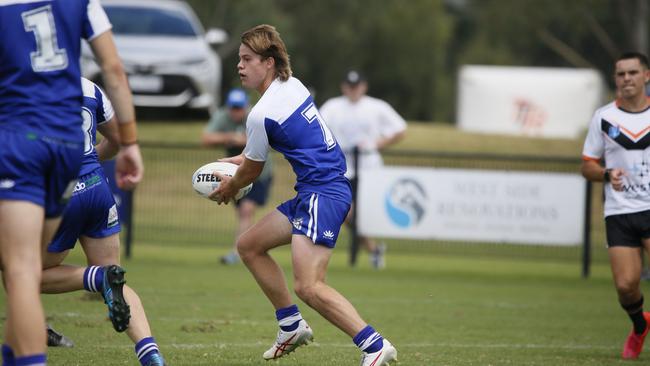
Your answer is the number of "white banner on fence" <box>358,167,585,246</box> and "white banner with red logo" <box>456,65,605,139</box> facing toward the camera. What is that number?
2

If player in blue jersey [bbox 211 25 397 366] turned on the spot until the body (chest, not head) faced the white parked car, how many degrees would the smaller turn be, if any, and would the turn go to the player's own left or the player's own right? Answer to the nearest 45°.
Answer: approximately 90° to the player's own right

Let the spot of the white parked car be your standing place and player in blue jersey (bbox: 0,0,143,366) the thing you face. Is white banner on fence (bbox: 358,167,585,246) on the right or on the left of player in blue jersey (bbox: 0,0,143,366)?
left

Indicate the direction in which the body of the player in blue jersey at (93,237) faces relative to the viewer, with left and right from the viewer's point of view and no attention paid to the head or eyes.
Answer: facing away from the viewer and to the left of the viewer

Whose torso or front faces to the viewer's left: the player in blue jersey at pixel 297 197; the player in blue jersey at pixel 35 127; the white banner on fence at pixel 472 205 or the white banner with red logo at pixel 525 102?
the player in blue jersey at pixel 297 197

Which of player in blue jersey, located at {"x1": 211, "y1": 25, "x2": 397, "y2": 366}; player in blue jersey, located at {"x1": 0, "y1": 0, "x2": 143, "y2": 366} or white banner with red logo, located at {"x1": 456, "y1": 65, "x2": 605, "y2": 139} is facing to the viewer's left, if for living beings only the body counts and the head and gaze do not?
player in blue jersey, located at {"x1": 211, "y1": 25, "x2": 397, "y2": 366}

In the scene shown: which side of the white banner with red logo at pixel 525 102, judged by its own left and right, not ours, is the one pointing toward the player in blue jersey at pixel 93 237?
front

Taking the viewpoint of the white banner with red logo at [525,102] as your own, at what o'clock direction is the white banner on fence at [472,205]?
the white banner on fence at [472,205] is roughly at 12 o'clock from the white banner with red logo at [525,102].

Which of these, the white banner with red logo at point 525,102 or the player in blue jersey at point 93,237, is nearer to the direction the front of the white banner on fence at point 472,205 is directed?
the player in blue jersey

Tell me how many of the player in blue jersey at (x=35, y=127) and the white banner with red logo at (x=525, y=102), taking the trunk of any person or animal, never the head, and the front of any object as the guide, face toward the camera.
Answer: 1

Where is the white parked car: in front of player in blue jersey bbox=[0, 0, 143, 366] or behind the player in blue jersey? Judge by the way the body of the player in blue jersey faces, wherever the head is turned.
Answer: in front

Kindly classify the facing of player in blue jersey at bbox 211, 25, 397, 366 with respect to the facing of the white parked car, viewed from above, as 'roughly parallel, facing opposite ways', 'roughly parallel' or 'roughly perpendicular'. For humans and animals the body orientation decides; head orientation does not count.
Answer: roughly perpendicular

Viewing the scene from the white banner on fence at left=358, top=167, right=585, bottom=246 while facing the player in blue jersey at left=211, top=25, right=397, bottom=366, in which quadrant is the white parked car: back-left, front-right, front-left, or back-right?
back-right
